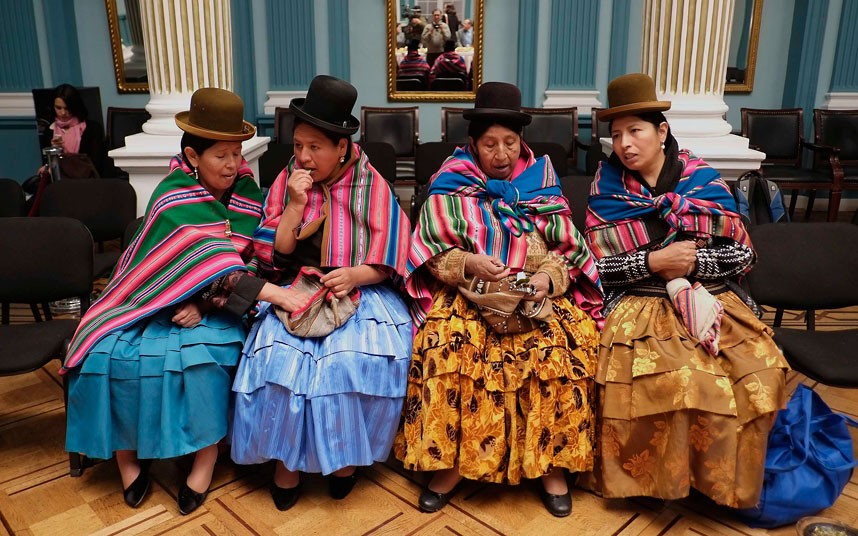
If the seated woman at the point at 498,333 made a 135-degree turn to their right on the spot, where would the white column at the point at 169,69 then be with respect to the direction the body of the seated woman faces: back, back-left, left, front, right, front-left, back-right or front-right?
front

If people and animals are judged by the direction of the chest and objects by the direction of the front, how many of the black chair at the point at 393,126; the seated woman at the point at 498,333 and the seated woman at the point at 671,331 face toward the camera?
3

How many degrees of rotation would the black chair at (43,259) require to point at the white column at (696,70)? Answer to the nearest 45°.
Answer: approximately 90° to its left

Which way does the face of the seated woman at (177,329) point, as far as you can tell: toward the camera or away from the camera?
toward the camera

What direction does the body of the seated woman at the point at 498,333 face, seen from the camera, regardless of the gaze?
toward the camera

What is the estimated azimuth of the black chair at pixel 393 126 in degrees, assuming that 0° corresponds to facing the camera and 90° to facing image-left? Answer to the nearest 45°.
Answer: approximately 0°

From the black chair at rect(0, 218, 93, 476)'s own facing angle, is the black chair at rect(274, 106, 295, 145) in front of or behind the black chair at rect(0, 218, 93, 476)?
behind

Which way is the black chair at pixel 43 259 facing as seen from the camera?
toward the camera

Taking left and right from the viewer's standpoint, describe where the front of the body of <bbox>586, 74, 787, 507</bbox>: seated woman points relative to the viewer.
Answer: facing the viewer

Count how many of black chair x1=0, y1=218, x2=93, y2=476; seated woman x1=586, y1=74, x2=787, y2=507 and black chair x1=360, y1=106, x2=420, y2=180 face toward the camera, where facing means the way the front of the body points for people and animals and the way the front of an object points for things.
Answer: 3

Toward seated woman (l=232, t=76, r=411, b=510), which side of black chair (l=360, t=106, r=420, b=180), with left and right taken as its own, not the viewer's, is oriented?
front

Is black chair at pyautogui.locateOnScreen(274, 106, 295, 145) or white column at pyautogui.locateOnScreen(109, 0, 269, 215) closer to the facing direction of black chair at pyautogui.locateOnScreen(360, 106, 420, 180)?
the white column

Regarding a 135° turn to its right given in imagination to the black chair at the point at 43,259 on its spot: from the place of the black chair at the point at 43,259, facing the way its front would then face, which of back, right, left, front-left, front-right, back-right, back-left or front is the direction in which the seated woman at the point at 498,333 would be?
back
